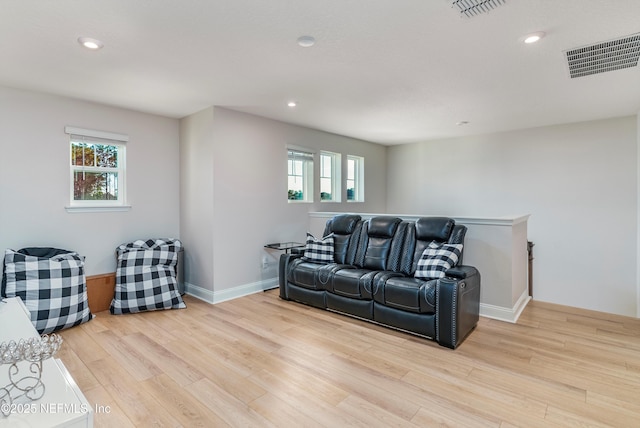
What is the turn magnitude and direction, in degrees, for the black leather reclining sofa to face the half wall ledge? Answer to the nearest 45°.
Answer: approximately 135° to its left

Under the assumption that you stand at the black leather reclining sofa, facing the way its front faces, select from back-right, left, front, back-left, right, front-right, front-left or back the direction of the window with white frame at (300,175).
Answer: right

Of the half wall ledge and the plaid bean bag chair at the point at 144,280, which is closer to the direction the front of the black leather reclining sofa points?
the plaid bean bag chair

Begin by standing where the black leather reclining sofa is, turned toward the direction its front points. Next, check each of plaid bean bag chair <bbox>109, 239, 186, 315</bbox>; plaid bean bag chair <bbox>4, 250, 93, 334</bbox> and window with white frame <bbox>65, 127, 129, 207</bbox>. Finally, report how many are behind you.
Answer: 0

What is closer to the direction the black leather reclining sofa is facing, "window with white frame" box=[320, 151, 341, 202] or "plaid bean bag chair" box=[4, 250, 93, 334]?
the plaid bean bag chair

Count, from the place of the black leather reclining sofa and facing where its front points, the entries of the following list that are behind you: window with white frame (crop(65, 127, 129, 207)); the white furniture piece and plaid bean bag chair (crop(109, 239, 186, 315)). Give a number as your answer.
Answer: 0

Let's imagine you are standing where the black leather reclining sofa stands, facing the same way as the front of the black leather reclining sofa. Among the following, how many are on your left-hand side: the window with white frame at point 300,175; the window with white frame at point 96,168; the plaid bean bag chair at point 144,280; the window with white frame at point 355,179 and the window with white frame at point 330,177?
0

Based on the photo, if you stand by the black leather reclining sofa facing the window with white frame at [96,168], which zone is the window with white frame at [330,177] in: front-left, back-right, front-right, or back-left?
front-right

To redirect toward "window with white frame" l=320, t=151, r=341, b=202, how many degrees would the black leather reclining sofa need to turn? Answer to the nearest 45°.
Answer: approximately 90° to its right

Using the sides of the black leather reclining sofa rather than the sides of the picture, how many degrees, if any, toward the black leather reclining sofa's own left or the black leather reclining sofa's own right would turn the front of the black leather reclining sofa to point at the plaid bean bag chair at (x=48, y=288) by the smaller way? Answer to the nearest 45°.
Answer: approximately 45° to the black leather reclining sofa's own right

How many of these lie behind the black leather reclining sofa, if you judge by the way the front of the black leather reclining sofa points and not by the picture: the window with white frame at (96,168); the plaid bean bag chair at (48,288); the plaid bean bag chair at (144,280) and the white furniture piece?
0

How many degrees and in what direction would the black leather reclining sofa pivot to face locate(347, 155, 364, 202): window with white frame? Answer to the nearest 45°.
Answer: approximately 135° to its right

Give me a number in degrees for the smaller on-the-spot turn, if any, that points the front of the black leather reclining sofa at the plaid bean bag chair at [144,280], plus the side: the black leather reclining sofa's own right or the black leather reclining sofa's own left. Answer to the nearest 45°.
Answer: approximately 45° to the black leather reclining sofa's own right

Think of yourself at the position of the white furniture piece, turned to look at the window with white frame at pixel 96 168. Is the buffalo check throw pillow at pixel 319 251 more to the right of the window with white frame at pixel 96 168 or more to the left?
right

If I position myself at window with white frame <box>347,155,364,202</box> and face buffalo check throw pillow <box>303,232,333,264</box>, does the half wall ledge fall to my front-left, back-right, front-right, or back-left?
front-left

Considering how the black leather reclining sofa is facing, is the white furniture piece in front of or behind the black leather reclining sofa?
in front

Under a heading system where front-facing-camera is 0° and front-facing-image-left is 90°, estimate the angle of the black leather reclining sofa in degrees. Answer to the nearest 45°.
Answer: approximately 45°

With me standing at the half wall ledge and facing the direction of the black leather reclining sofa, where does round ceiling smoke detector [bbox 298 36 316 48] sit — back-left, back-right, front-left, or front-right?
front-left
